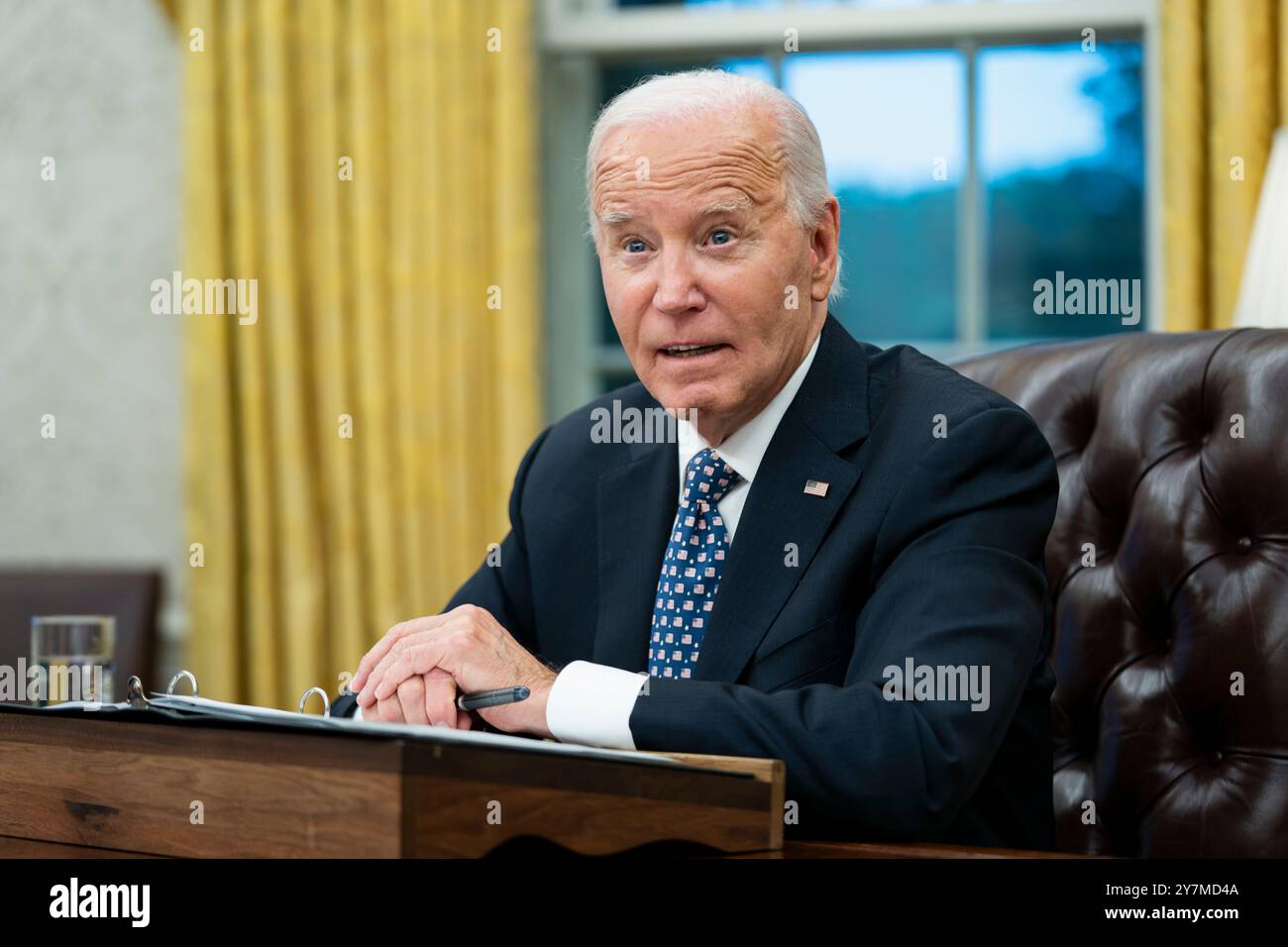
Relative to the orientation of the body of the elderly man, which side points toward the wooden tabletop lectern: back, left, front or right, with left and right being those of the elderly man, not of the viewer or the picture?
front

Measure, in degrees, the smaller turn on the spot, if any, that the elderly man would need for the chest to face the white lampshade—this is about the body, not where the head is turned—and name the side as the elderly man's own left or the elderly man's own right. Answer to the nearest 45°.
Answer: approximately 180°

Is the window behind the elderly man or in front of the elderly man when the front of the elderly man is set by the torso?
behind

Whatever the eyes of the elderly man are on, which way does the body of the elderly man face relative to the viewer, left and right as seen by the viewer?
facing the viewer and to the left of the viewer

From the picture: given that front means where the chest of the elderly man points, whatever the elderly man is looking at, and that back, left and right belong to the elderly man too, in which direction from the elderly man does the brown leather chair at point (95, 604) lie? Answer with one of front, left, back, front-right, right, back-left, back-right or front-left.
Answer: right

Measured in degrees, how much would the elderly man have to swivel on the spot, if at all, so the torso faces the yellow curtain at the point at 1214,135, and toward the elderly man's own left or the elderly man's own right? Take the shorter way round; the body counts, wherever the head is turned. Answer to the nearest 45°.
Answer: approximately 180°

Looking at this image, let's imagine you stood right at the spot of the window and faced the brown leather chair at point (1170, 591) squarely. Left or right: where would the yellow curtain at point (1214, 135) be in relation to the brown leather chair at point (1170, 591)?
left

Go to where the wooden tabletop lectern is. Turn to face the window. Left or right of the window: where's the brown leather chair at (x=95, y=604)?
left

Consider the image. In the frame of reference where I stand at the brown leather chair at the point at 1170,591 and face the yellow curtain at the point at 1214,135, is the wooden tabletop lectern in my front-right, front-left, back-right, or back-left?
back-left
